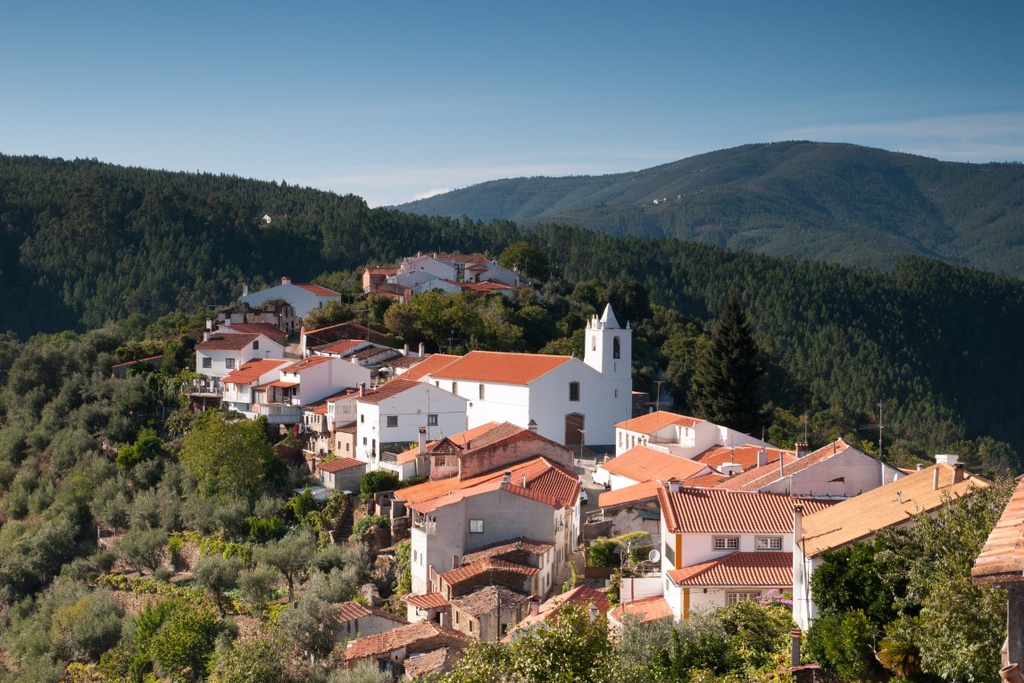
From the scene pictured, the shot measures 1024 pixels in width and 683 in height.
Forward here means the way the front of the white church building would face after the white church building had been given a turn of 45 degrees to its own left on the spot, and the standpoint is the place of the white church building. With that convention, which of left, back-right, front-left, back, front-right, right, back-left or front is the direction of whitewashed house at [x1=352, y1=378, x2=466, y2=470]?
back

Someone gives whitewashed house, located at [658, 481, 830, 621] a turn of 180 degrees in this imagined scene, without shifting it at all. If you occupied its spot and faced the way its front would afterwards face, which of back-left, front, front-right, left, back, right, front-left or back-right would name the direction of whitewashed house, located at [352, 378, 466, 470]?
front-left

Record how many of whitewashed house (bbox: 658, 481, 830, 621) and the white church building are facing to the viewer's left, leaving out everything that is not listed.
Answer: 0

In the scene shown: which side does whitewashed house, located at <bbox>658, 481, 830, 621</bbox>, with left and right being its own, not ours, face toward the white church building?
back

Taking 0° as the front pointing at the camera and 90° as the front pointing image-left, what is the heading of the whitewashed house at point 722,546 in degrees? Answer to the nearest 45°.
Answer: approximately 0°

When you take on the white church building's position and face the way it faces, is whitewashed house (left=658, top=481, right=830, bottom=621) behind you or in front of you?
in front

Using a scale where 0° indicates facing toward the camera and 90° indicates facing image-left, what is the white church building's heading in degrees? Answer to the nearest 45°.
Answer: approximately 315°
